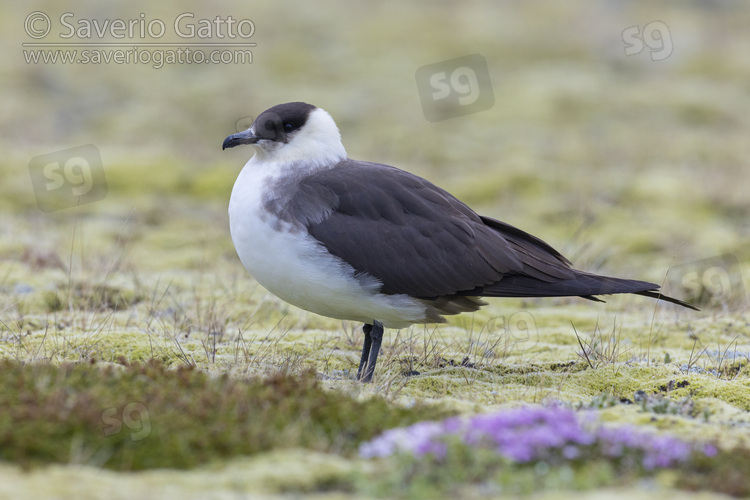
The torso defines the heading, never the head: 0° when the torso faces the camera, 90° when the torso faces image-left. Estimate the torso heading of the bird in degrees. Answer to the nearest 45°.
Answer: approximately 90°
